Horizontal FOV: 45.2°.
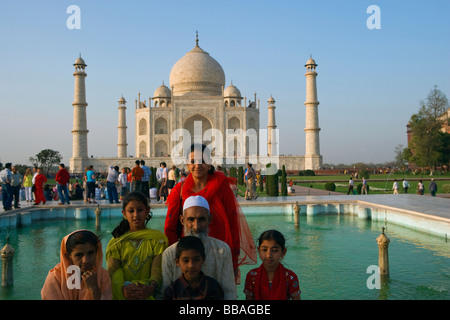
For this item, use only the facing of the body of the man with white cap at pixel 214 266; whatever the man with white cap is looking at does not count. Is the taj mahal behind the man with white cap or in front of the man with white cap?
behind

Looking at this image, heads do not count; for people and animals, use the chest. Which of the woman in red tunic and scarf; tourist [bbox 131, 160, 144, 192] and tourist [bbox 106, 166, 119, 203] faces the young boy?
the woman in red tunic and scarf

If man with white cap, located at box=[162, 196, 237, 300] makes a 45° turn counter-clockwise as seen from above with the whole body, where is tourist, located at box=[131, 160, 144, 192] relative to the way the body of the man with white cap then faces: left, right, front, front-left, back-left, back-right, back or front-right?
back-left

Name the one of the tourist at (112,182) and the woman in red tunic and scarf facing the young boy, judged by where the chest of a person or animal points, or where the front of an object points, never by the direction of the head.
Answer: the woman in red tunic and scarf

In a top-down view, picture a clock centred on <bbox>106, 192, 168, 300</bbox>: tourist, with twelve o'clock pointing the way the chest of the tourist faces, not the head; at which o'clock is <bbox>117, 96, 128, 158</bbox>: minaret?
The minaret is roughly at 6 o'clock from the tourist.

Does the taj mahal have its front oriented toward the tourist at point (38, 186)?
yes

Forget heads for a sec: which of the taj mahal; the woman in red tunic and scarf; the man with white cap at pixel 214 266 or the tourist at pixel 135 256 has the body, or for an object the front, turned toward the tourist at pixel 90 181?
the taj mahal
